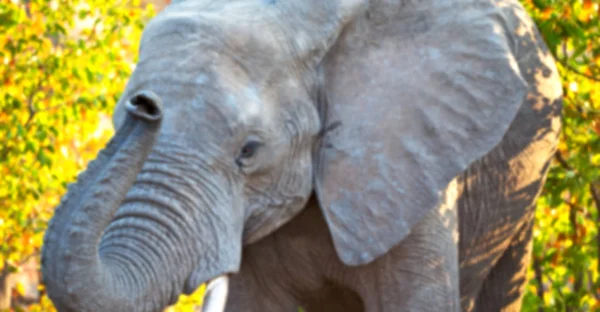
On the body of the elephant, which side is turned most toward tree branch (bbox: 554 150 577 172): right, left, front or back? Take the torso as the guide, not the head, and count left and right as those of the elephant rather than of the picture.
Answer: back
